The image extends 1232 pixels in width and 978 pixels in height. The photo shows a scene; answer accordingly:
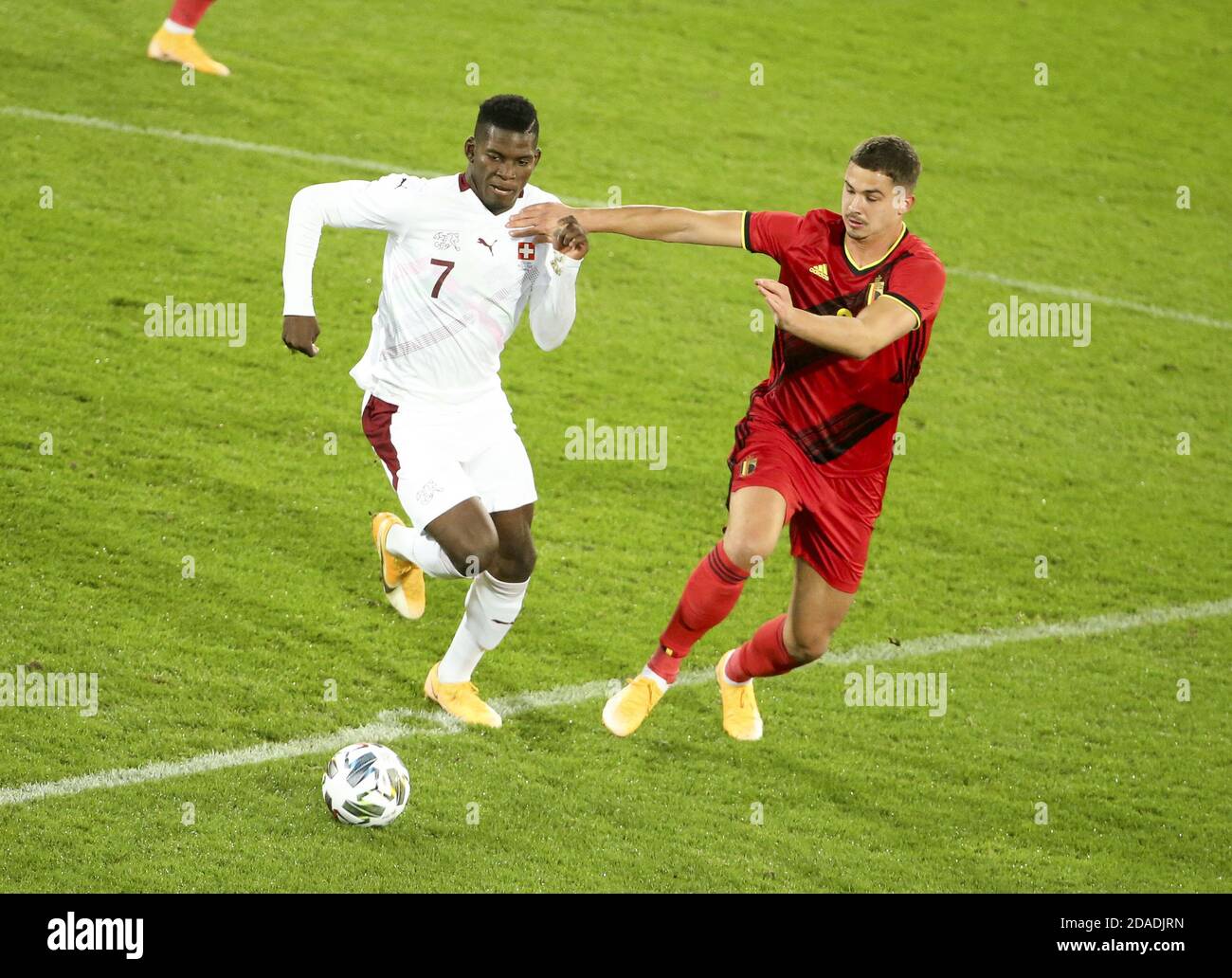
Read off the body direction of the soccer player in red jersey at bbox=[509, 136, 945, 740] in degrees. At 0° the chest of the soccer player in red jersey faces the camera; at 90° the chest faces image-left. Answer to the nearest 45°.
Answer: approximately 0°

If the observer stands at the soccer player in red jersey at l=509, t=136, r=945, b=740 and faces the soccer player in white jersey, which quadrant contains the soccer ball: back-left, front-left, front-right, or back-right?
front-left

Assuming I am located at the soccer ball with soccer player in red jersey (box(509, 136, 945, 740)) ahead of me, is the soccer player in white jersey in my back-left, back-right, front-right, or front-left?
front-left

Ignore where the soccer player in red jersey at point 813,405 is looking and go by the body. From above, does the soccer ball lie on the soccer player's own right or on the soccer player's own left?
on the soccer player's own right

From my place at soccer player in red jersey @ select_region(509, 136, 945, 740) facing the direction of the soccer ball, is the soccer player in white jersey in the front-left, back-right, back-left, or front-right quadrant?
front-right

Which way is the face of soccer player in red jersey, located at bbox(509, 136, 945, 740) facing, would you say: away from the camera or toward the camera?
toward the camera

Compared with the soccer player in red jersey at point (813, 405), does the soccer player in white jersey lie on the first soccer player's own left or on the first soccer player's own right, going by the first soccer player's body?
on the first soccer player's own right
